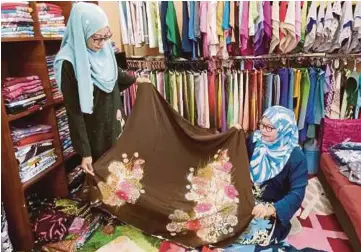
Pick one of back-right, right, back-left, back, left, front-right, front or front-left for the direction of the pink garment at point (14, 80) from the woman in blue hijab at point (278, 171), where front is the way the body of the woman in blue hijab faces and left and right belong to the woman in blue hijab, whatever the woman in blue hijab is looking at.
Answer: front-right

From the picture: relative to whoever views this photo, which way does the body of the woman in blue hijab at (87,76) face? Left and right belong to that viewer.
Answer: facing the viewer and to the right of the viewer

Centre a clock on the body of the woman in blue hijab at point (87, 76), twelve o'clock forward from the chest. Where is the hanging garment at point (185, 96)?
The hanging garment is roughly at 9 o'clock from the woman in blue hijab.

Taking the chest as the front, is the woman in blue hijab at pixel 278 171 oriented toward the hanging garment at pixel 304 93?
no

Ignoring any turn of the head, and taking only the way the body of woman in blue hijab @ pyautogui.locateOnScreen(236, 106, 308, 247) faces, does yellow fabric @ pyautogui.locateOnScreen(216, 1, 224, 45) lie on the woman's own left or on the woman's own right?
on the woman's own right

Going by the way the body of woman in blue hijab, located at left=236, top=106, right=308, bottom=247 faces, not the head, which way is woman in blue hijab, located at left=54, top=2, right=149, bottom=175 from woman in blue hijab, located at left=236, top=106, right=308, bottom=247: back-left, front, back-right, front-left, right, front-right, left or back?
front-right

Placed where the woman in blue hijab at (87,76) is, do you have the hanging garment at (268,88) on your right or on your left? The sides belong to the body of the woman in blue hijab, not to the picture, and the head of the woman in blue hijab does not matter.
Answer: on your left

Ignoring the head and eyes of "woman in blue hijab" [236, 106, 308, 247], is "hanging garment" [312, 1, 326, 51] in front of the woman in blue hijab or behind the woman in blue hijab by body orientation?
behind

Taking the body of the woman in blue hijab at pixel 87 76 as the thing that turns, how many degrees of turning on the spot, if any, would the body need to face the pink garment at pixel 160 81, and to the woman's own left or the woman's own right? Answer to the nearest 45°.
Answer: approximately 90° to the woman's own left

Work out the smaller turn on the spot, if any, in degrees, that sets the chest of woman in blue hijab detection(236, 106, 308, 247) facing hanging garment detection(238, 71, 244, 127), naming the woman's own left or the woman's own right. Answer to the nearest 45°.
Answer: approximately 135° to the woman's own right

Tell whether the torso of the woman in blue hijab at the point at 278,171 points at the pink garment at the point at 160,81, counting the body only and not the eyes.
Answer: no

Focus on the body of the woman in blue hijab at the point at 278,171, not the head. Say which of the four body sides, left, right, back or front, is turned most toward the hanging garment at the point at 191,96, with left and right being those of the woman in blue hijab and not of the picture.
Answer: right

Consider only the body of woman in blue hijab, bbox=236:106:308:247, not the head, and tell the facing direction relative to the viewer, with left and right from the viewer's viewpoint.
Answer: facing the viewer and to the left of the viewer

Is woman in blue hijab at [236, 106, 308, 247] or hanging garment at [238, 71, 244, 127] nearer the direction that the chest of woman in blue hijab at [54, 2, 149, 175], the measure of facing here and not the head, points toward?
the woman in blue hijab

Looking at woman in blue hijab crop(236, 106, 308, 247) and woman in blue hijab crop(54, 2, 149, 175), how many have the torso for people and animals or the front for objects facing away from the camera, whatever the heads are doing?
0

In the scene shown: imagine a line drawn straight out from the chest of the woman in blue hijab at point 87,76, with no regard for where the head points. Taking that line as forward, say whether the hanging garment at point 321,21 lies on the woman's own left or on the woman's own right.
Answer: on the woman's own left

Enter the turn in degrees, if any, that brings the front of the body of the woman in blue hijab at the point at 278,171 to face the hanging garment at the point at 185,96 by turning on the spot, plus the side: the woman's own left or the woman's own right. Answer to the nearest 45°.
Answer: approximately 90° to the woman's own right

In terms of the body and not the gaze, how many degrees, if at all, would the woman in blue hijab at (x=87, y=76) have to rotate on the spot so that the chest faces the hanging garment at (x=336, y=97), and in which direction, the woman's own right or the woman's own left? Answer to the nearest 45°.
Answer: approximately 45° to the woman's own left

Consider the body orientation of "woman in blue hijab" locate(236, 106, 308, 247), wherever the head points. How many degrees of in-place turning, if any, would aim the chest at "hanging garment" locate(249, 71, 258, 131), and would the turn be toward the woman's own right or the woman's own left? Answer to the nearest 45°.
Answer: approximately 135° to the woman's own right
